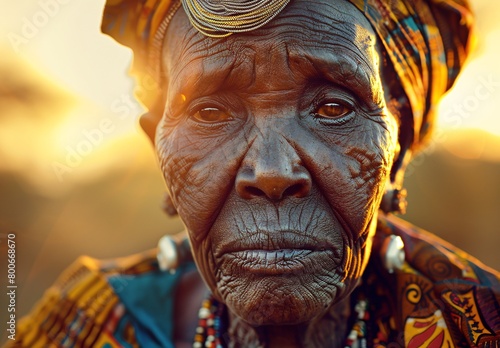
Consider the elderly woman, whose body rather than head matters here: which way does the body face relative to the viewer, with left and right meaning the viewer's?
facing the viewer

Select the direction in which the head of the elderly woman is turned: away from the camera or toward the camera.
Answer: toward the camera
